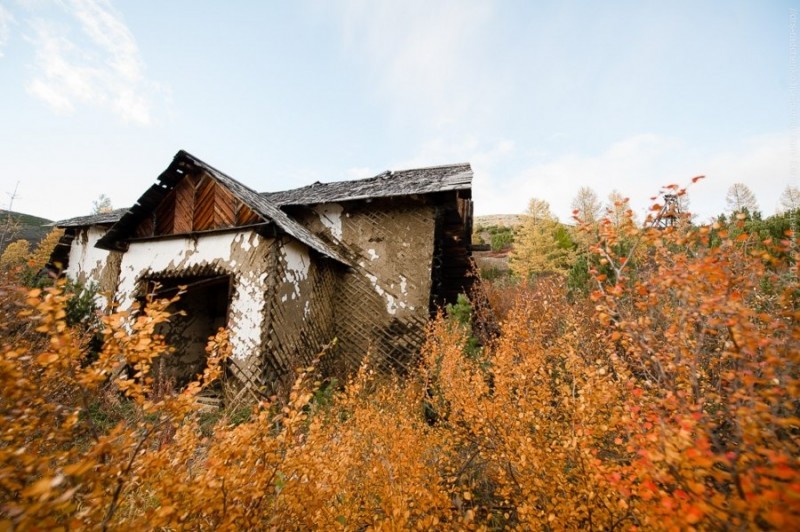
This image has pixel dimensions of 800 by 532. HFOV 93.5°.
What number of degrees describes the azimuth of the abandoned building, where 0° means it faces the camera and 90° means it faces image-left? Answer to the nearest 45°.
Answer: approximately 45°
